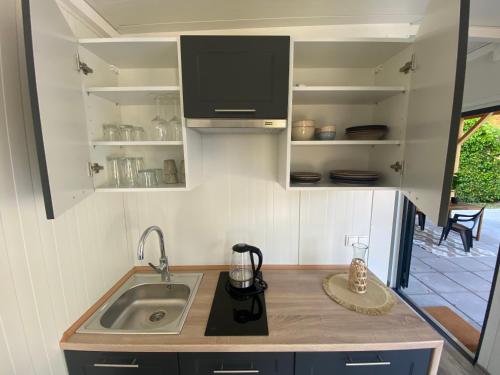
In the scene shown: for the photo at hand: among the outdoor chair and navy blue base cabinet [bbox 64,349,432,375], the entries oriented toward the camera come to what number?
1

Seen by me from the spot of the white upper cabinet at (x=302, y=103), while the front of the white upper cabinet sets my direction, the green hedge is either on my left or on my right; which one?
on my left

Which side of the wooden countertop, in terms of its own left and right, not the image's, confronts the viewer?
front

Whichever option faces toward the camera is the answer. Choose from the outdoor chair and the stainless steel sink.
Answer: the stainless steel sink

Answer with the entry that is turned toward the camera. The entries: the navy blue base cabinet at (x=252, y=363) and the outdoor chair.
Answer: the navy blue base cabinet

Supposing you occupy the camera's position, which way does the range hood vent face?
facing the viewer

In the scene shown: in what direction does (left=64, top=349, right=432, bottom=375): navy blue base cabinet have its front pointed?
toward the camera

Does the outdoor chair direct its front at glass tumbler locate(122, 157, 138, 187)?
no

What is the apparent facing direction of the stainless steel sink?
toward the camera

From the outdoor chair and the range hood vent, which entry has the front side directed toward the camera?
the range hood vent
